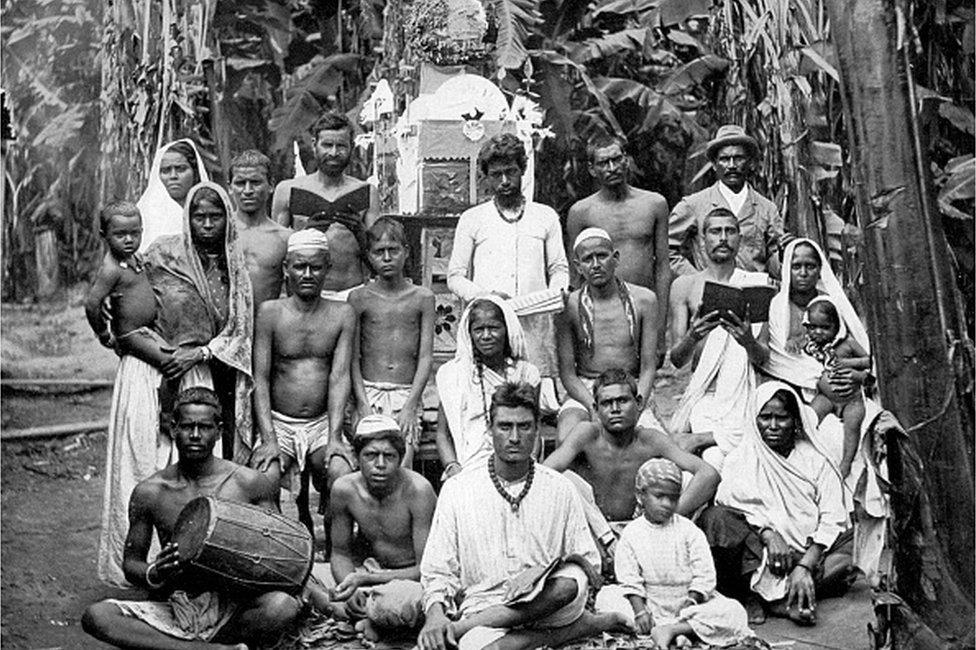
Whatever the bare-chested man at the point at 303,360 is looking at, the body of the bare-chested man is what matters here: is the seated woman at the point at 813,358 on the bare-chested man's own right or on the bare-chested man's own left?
on the bare-chested man's own left

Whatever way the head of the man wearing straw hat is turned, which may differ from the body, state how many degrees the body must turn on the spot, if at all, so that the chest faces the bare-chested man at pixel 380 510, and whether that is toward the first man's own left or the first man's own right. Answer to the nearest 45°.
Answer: approximately 45° to the first man's own right

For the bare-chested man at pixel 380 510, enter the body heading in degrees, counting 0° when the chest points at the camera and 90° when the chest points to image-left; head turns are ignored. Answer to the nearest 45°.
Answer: approximately 0°

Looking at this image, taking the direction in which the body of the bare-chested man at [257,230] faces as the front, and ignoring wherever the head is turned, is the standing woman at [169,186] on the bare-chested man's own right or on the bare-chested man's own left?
on the bare-chested man's own right
